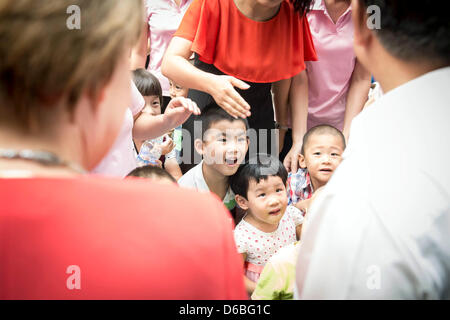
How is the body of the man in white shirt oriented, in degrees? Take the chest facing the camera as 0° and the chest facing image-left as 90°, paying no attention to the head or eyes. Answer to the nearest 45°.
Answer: approximately 135°

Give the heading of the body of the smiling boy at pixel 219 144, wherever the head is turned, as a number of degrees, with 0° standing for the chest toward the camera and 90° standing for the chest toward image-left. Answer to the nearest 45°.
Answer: approximately 315°

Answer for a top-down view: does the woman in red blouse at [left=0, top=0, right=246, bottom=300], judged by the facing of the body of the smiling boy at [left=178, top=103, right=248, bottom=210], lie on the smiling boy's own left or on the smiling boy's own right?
on the smiling boy's own right

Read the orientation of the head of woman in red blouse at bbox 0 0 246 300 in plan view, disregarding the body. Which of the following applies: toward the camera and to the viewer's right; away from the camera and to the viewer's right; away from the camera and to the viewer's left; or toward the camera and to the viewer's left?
away from the camera and to the viewer's right

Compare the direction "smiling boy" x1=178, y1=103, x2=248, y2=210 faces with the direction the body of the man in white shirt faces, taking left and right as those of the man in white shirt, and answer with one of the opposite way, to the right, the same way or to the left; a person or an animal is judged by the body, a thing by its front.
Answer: the opposite way

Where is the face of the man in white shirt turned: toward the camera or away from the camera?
away from the camera
